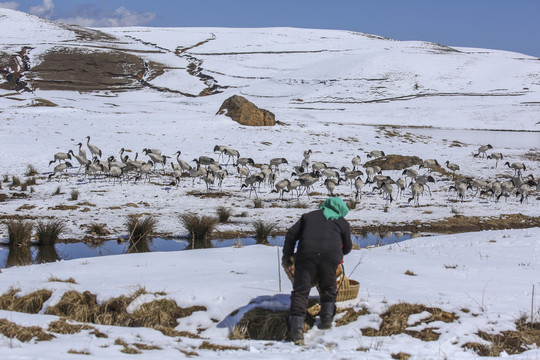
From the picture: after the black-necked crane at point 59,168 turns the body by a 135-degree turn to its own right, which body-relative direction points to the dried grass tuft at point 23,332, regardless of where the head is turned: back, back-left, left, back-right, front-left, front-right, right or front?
back-right

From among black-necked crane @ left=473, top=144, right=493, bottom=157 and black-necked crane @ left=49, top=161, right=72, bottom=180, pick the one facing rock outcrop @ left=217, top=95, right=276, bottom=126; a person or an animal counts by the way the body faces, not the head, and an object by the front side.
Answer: black-necked crane @ left=473, top=144, right=493, bottom=157

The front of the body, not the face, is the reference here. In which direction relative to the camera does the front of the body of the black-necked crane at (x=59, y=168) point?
to the viewer's left

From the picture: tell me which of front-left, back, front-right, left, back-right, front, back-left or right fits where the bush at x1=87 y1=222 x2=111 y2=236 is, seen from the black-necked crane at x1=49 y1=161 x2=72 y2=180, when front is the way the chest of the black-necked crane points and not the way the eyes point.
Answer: left

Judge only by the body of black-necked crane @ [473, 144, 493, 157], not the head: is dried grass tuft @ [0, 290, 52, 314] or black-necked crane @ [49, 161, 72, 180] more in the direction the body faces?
the black-necked crane

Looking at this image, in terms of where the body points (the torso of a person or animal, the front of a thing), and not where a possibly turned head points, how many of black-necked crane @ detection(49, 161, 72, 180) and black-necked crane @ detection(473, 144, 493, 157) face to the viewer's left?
2

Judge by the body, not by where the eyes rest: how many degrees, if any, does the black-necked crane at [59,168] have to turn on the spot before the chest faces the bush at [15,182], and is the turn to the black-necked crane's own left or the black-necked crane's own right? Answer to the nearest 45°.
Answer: approximately 45° to the black-necked crane's own left

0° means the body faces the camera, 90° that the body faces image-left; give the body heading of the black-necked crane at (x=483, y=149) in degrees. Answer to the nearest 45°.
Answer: approximately 90°

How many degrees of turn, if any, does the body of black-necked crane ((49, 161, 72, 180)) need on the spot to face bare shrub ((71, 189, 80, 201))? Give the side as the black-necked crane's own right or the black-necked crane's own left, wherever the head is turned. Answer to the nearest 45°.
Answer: approximately 90° to the black-necked crane's own left

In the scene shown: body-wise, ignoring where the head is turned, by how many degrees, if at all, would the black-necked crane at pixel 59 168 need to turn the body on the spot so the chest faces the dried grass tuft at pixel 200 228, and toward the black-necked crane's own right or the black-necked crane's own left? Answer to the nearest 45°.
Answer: approximately 90° to the black-necked crane's own left

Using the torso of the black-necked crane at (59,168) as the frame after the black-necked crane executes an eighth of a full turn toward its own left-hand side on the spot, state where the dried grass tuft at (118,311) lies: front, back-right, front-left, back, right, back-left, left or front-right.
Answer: front-left

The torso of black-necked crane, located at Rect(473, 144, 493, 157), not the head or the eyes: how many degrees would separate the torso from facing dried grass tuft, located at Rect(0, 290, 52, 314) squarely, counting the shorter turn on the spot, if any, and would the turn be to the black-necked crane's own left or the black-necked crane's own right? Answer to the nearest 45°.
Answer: approximately 90° to the black-necked crane's own left

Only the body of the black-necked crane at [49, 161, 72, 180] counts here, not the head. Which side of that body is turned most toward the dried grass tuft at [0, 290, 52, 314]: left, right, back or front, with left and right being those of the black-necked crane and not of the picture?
left
